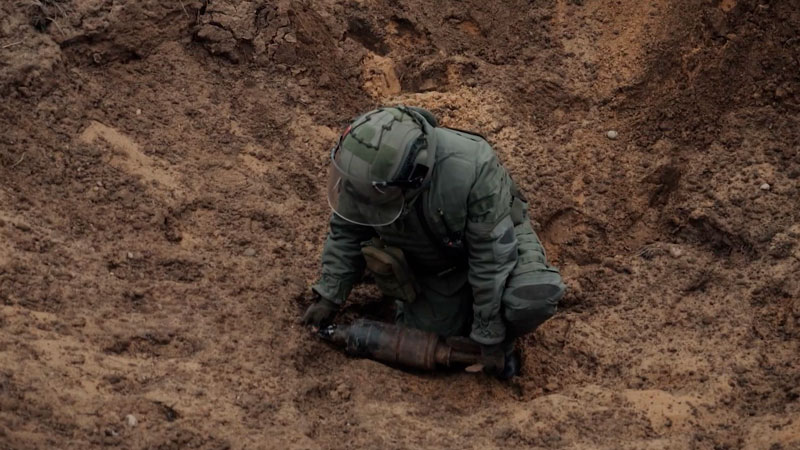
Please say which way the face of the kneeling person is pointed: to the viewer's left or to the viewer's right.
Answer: to the viewer's left

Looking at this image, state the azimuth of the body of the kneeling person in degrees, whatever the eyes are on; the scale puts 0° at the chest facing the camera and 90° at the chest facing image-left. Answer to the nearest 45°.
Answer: approximately 45°

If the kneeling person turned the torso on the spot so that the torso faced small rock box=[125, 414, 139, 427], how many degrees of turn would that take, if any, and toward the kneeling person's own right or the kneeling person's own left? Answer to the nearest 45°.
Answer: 0° — they already face it
